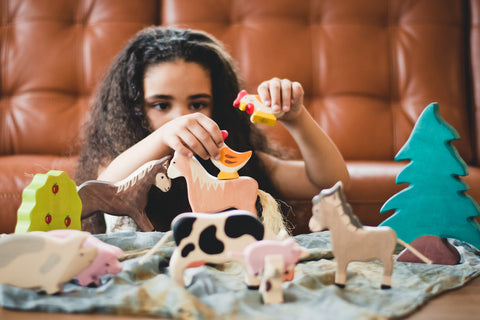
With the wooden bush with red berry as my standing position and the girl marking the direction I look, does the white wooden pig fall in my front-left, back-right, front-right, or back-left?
back-right

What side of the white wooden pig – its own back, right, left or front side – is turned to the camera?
right

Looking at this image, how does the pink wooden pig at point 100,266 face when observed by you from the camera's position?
facing to the right of the viewer

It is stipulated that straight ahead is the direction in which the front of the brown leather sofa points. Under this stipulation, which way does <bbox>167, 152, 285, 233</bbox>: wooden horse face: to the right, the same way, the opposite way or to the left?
to the right

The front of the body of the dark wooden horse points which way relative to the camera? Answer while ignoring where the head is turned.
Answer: to the viewer's right

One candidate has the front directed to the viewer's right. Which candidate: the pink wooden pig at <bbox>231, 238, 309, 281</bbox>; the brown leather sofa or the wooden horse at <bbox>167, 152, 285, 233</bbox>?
the pink wooden pig

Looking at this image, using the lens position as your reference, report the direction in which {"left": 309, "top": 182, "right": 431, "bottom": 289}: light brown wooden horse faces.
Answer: facing to the left of the viewer

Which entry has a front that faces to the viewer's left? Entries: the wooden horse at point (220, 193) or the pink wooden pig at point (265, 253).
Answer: the wooden horse

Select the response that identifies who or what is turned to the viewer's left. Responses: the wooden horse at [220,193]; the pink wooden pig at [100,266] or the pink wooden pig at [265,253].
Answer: the wooden horse

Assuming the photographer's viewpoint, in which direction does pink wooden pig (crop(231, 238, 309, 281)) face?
facing to the right of the viewer
